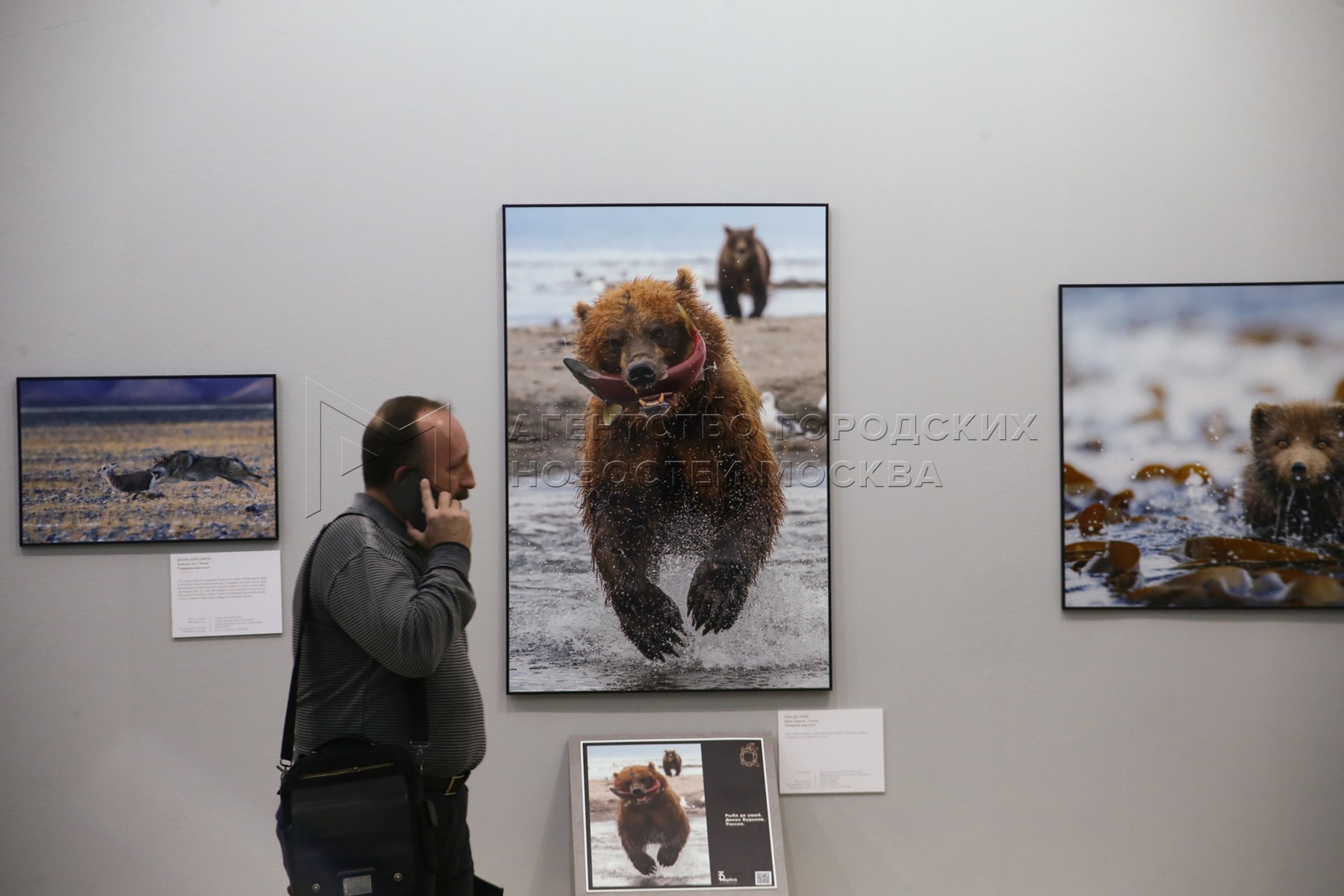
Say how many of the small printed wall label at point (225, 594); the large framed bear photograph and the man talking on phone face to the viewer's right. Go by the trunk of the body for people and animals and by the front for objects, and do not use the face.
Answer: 1

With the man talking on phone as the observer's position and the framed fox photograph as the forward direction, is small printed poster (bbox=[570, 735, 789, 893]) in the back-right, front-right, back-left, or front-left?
front-left

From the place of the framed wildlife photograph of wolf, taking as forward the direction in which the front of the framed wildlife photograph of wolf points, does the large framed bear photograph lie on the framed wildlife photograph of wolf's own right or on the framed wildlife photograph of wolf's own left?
on the framed wildlife photograph of wolf's own left

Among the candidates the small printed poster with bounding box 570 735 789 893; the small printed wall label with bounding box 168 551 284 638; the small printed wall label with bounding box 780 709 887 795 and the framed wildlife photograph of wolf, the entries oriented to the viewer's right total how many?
0

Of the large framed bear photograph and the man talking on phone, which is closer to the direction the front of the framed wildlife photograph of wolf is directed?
the man talking on phone

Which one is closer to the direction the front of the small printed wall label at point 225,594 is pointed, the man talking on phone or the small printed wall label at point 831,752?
the man talking on phone

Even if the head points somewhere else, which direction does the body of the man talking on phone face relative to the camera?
to the viewer's right

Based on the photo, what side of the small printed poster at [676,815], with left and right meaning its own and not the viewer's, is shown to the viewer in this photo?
front

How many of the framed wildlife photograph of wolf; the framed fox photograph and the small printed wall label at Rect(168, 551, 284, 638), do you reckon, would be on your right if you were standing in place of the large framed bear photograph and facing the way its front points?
2

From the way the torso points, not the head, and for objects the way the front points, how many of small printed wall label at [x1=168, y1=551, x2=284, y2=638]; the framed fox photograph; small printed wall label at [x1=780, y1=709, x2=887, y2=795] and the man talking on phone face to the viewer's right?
1

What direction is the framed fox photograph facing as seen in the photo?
toward the camera

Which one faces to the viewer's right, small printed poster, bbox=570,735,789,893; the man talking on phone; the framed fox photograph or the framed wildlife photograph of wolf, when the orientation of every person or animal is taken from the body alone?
the man talking on phone

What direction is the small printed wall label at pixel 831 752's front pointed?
toward the camera
